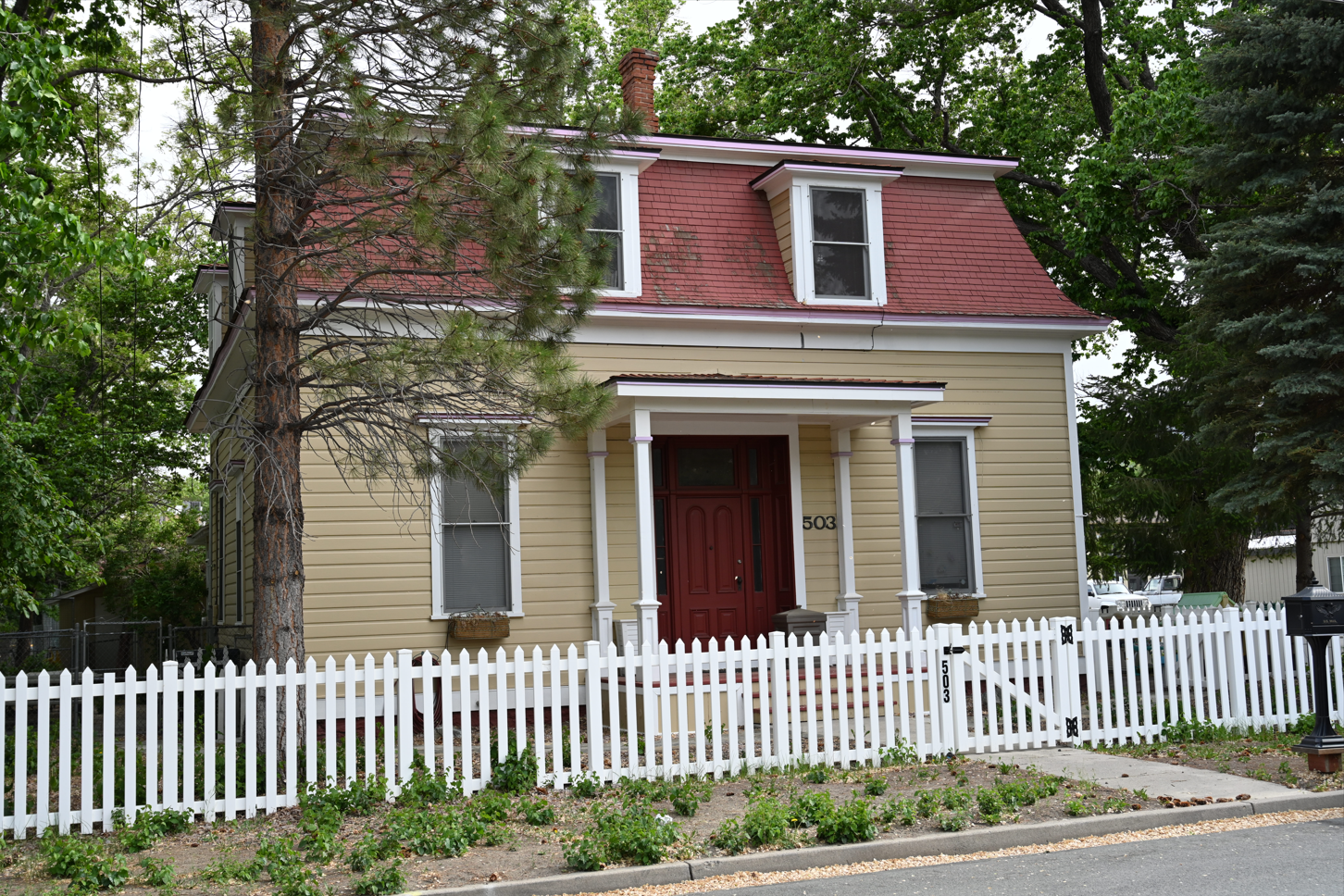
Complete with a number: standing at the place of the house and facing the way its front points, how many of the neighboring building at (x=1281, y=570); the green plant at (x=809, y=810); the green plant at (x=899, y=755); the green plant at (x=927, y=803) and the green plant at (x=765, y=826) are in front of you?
4

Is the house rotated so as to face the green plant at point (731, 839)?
yes

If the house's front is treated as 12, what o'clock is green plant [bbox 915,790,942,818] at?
The green plant is roughly at 12 o'clock from the house.

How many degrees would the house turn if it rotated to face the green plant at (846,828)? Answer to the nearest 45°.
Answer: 0° — it already faces it

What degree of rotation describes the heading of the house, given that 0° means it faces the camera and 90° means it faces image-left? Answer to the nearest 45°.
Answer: approximately 0°

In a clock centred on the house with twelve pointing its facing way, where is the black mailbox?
The black mailbox is roughly at 11 o'clock from the house.
